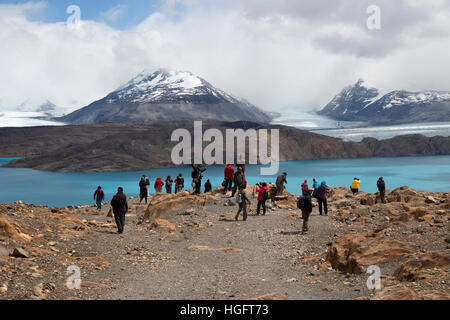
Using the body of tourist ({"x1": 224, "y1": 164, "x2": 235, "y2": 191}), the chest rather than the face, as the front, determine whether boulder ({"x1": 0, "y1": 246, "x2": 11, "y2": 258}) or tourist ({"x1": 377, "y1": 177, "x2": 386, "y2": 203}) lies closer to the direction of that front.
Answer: the tourist

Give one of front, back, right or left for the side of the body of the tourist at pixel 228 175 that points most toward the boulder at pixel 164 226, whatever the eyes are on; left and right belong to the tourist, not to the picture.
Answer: back

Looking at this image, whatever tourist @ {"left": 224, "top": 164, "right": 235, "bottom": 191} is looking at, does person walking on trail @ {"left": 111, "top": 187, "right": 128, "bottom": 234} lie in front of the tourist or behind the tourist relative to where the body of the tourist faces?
behind

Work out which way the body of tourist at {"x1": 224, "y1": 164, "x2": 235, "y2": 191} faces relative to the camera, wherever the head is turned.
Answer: away from the camera

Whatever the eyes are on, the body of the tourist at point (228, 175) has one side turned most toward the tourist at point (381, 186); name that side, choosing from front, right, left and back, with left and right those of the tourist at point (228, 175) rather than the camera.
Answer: right

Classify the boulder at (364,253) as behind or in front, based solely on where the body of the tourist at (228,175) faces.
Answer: behind

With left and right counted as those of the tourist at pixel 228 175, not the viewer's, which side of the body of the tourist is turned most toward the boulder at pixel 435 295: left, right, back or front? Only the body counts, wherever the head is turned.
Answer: back
